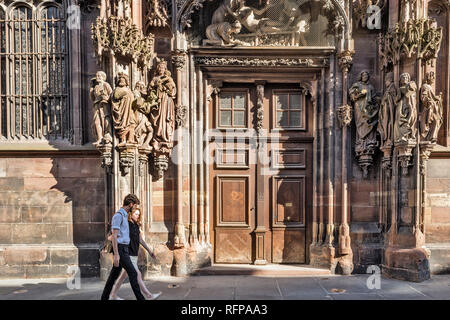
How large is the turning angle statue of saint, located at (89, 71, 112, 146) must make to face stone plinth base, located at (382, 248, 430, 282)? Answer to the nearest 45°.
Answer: approximately 90° to its left

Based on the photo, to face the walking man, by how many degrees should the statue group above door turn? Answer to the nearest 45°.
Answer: approximately 45° to its right

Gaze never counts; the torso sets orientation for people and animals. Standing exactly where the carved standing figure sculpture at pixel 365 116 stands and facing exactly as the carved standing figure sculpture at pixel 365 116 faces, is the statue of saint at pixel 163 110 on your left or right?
on your right

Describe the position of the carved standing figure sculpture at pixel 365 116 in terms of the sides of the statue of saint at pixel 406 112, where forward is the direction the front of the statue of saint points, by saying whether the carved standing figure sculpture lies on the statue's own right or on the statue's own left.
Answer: on the statue's own right

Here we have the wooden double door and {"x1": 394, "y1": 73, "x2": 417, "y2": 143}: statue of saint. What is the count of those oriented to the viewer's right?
0

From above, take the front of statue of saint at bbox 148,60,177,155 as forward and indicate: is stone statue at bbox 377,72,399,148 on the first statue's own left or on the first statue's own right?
on the first statue's own left

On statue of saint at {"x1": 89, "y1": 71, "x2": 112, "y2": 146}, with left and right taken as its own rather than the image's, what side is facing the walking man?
front
